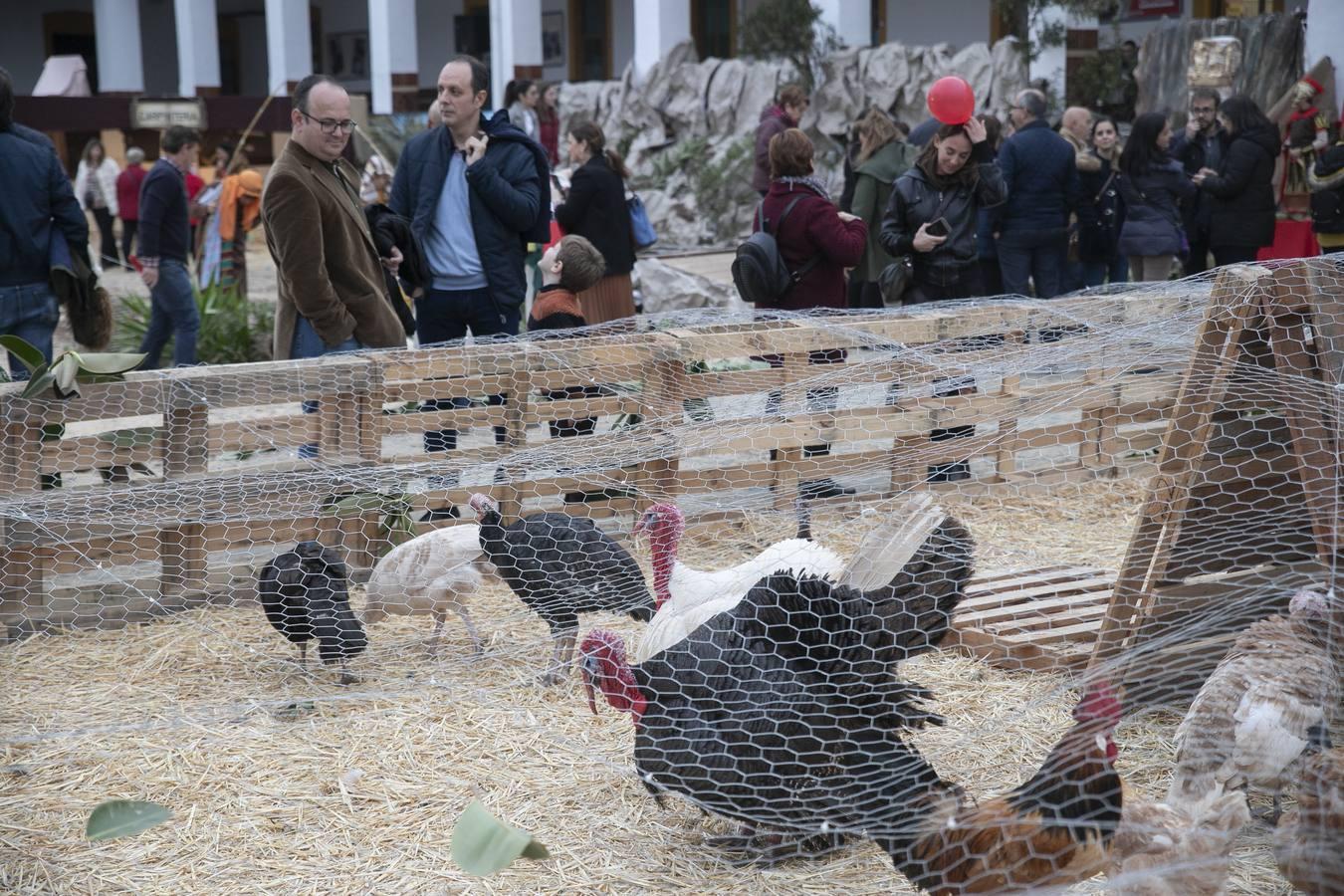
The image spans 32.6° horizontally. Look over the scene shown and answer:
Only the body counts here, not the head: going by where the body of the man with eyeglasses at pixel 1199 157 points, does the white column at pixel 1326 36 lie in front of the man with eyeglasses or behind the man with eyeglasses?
behind

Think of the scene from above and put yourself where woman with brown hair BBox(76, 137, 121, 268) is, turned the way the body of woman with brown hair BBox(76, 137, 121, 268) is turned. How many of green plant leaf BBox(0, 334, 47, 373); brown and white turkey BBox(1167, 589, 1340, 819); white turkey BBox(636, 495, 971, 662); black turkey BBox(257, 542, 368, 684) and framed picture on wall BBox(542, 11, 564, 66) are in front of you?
4

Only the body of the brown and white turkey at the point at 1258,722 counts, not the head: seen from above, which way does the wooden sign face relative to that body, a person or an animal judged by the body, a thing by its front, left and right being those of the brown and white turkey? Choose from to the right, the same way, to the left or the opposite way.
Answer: to the right

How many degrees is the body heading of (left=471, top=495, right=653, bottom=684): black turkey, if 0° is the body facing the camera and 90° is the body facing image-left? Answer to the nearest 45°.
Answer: approximately 90°

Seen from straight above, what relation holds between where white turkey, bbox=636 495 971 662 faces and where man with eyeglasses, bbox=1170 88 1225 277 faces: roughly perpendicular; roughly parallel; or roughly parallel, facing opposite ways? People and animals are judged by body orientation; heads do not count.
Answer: roughly perpendicular

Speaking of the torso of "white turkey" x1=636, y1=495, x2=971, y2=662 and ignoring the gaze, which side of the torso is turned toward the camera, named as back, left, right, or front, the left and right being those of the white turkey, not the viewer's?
left

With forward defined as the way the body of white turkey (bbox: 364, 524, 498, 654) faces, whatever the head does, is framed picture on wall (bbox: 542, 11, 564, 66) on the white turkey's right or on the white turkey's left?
on the white turkey's left

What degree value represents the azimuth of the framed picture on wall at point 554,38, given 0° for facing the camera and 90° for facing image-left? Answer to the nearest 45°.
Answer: approximately 0°

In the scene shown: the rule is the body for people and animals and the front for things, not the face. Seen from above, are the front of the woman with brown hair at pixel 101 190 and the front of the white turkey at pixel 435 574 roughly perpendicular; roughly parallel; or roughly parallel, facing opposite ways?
roughly perpendicular
